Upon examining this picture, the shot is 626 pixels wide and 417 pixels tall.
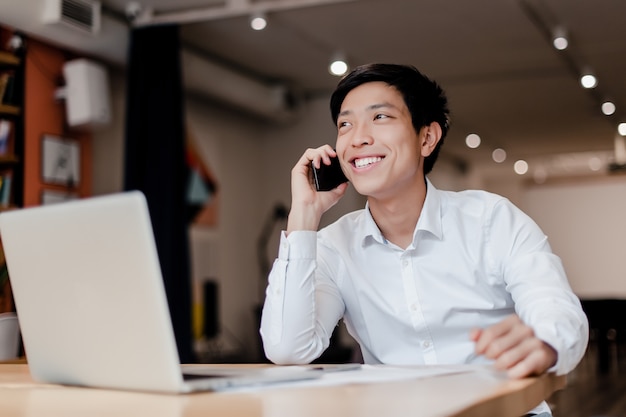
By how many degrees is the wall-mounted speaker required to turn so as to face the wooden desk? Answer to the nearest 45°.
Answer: approximately 45° to its right

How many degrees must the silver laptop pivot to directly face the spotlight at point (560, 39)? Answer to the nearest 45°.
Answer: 0° — it already faces it

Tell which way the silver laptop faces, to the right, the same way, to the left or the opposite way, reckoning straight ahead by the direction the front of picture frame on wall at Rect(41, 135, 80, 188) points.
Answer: to the left

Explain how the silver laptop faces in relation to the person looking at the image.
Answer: facing away from the viewer and to the right of the viewer

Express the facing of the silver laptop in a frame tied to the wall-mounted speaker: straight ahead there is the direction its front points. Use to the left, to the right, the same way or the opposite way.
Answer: to the left

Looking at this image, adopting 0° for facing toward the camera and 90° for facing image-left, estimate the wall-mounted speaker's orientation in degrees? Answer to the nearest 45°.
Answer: approximately 315°

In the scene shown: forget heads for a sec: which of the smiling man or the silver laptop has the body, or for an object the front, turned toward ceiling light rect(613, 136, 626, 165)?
the silver laptop
